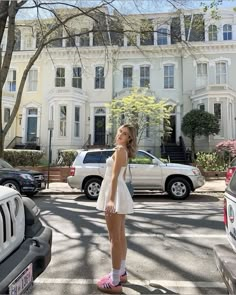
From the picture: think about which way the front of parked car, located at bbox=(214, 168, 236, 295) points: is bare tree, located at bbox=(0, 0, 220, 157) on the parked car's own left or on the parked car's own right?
on the parked car's own left

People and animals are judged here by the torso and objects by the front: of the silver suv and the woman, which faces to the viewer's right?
the silver suv

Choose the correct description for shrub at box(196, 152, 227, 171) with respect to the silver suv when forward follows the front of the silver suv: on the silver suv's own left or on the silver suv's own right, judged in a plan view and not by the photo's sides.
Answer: on the silver suv's own left

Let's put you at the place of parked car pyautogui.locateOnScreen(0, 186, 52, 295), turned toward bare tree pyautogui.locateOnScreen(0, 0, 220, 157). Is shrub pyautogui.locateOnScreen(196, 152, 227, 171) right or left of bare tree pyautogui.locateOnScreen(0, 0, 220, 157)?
right

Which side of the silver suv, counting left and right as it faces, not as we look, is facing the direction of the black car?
back

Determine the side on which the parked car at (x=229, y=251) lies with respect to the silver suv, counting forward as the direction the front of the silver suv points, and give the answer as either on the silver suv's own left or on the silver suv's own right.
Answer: on the silver suv's own right

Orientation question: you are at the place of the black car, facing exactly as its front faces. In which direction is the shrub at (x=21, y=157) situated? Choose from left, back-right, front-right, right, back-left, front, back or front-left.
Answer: back-left

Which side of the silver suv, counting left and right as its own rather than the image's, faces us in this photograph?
right

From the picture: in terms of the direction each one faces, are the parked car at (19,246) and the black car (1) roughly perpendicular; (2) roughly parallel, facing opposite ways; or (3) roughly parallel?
roughly parallel

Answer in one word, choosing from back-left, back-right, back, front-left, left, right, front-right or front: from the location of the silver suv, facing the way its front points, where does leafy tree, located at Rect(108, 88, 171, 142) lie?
left
